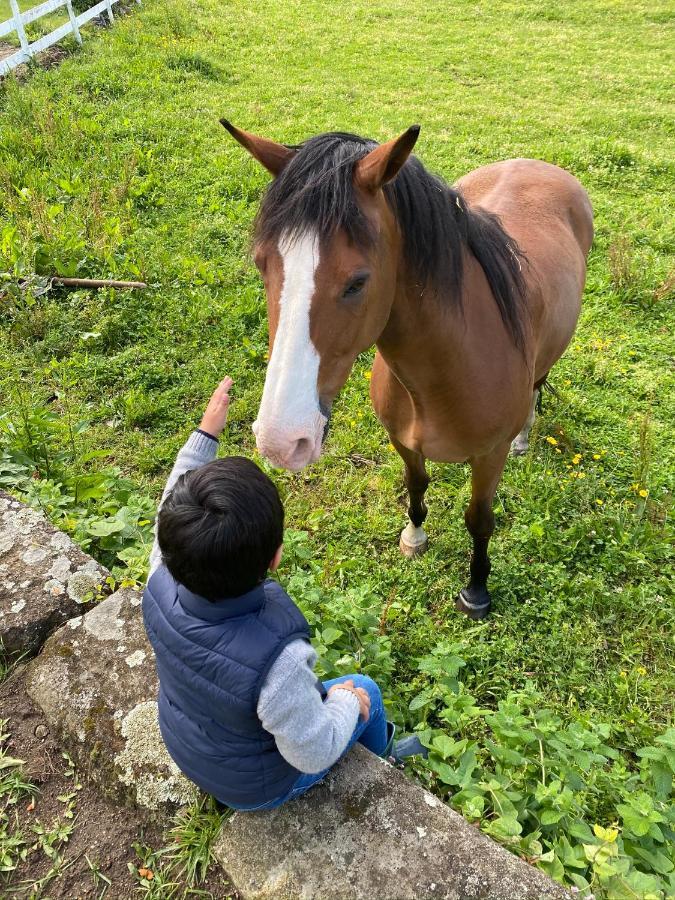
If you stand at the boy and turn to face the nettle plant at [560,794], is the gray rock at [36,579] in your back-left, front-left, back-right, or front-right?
back-left

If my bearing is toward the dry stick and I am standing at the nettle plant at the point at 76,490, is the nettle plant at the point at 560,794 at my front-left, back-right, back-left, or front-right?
back-right

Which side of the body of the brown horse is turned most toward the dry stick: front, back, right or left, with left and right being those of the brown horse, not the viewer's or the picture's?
right

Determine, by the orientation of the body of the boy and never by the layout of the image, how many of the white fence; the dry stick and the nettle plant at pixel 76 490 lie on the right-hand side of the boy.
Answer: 0

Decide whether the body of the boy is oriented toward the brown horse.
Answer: yes

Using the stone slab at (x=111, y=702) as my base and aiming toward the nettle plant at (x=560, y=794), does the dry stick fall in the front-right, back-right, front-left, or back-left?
back-left

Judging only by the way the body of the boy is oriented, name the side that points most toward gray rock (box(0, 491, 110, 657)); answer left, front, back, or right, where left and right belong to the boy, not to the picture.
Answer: left

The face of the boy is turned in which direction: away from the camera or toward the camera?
away from the camera

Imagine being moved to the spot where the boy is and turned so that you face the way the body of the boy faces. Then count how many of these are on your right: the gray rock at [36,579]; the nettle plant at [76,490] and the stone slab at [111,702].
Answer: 0

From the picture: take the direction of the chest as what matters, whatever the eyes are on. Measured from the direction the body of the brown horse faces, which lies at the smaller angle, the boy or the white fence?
the boy

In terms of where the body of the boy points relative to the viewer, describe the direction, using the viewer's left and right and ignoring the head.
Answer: facing away from the viewer and to the right of the viewer

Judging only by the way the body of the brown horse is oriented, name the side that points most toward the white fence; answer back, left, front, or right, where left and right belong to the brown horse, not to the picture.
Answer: right

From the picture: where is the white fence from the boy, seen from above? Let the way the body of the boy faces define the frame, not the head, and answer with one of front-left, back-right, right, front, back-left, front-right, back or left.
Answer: front-left

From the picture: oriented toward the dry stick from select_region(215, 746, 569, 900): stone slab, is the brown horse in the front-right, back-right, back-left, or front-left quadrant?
front-right

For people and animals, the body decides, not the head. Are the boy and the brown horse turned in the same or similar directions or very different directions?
very different directions

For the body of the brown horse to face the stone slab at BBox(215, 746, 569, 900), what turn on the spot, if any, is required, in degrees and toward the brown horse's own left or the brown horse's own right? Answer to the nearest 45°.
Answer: approximately 45° to the brown horse's own left

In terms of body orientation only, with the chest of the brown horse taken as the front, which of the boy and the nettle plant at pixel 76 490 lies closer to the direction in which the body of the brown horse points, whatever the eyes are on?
the boy
